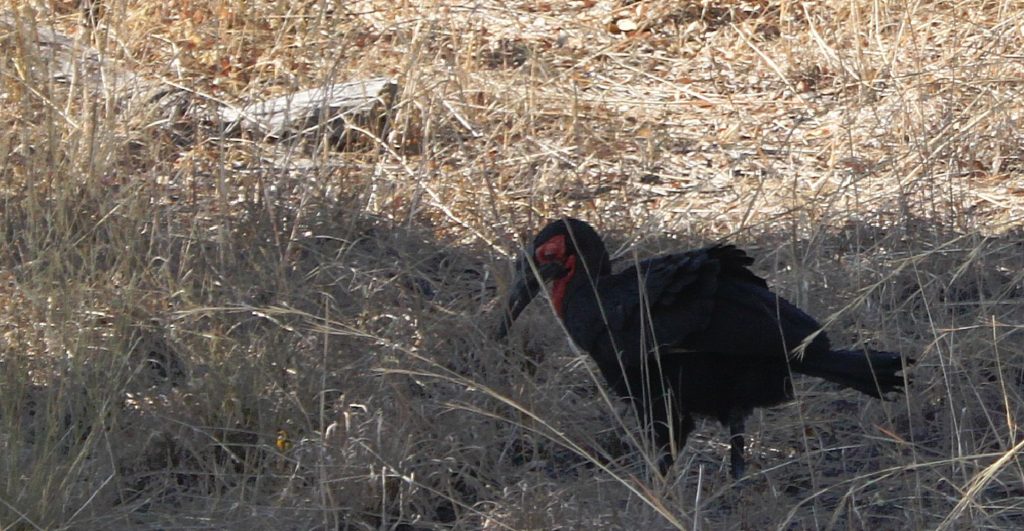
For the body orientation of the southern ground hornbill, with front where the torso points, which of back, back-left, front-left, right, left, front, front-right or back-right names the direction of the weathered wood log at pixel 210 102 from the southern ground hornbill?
front-right

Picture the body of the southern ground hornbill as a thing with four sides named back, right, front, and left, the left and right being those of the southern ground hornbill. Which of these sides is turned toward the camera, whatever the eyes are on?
left

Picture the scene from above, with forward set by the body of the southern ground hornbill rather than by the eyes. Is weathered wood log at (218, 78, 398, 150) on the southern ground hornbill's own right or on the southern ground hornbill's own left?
on the southern ground hornbill's own right
